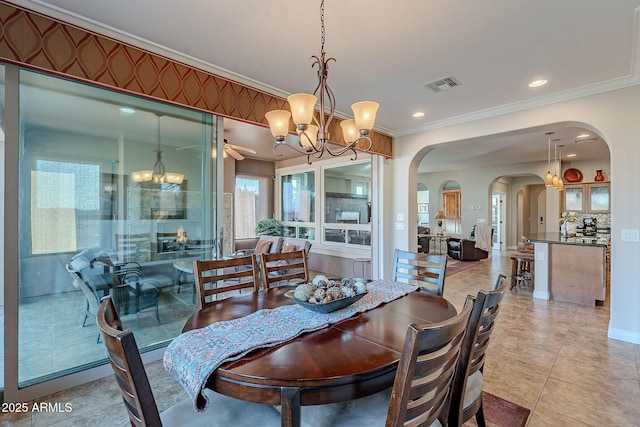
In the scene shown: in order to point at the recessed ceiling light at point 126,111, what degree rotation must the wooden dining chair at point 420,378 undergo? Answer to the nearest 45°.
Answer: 0° — it already faces it

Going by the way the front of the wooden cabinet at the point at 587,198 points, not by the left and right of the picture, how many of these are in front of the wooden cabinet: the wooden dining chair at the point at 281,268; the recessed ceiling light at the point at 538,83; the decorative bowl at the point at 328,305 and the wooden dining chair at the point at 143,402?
4

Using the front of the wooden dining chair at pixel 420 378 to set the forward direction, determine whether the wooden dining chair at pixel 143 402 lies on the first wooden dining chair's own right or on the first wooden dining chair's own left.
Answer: on the first wooden dining chair's own left

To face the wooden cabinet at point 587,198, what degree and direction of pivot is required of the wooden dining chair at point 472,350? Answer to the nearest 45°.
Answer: approximately 45° to its right

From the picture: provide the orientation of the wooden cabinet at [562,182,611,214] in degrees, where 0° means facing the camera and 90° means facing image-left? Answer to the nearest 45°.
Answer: approximately 0°

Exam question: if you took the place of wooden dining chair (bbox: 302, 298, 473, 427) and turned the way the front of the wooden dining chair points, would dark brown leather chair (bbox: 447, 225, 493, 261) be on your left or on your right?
on your right

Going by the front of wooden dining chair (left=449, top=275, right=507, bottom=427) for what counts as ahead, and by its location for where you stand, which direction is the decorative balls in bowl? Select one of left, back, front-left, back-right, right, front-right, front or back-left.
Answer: front-left

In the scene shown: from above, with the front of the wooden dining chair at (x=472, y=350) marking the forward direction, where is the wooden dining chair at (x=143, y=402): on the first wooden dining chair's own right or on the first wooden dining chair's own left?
on the first wooden dining chair's own left

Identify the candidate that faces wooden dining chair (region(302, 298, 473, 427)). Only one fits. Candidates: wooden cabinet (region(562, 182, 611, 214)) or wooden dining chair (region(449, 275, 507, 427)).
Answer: the wooden cabinet

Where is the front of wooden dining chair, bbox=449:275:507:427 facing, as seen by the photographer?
facing away from the viewer and to the left of the viewer

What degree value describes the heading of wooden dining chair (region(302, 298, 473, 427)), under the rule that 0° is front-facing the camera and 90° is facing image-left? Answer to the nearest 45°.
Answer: approximately 135°
